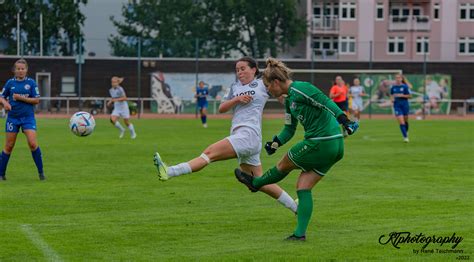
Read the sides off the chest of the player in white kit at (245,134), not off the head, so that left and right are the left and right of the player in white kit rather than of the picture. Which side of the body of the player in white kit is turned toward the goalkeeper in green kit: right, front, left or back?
left

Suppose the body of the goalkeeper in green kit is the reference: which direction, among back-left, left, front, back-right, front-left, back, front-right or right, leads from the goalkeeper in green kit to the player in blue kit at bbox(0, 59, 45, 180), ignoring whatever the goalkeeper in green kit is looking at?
front-right

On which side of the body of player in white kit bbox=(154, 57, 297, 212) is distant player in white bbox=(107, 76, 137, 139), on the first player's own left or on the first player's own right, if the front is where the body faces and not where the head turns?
on the first player's own right

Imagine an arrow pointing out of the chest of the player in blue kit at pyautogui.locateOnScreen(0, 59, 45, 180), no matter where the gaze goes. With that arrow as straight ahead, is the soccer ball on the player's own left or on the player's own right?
on the player's own left

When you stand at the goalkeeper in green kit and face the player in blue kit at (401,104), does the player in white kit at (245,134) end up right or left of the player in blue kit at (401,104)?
left

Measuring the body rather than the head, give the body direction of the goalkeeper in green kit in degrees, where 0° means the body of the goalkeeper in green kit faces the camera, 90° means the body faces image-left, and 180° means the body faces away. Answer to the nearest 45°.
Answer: approximately 90°

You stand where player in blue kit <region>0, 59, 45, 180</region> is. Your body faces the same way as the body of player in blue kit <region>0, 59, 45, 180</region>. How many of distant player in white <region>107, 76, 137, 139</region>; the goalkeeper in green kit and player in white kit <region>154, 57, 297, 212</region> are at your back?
1

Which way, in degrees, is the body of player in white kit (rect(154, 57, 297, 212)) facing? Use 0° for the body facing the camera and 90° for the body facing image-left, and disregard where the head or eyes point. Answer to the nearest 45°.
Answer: approximately 45°

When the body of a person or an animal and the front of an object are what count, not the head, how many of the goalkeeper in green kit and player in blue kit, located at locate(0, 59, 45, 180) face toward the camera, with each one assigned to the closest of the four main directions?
1

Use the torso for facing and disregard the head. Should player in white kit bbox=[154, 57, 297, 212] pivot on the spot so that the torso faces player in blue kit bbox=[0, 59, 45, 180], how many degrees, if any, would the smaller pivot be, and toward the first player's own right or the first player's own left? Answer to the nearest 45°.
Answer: approximately 90° to the first player's own right

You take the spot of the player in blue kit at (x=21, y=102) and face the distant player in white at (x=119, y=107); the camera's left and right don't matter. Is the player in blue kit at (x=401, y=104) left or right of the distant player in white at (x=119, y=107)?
right

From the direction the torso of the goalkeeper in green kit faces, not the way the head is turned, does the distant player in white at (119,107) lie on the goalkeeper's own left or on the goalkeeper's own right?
on the goalkeeper's own right
